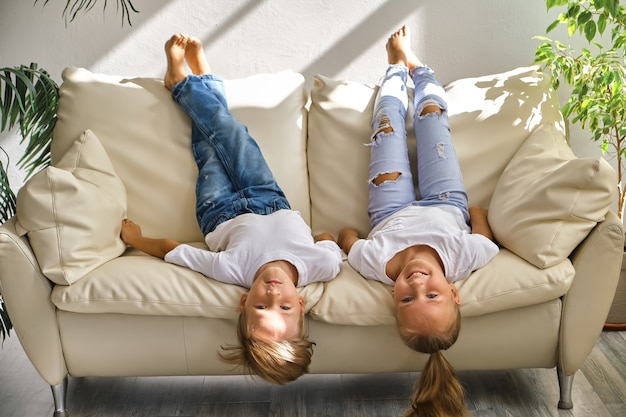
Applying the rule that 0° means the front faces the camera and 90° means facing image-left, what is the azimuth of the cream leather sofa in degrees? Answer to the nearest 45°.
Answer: approximately 0°

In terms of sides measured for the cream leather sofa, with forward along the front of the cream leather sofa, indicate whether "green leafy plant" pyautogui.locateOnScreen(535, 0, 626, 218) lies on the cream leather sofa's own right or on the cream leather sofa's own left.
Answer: on the cream leather sofa's own left

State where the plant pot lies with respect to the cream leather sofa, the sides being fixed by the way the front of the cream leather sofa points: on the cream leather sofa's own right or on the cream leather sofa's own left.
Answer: on the cream leather sofa's own left

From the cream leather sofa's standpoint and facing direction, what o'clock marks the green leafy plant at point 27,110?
The green leafy plant is roughly at 4 o'clock from the cream leather sofa.
